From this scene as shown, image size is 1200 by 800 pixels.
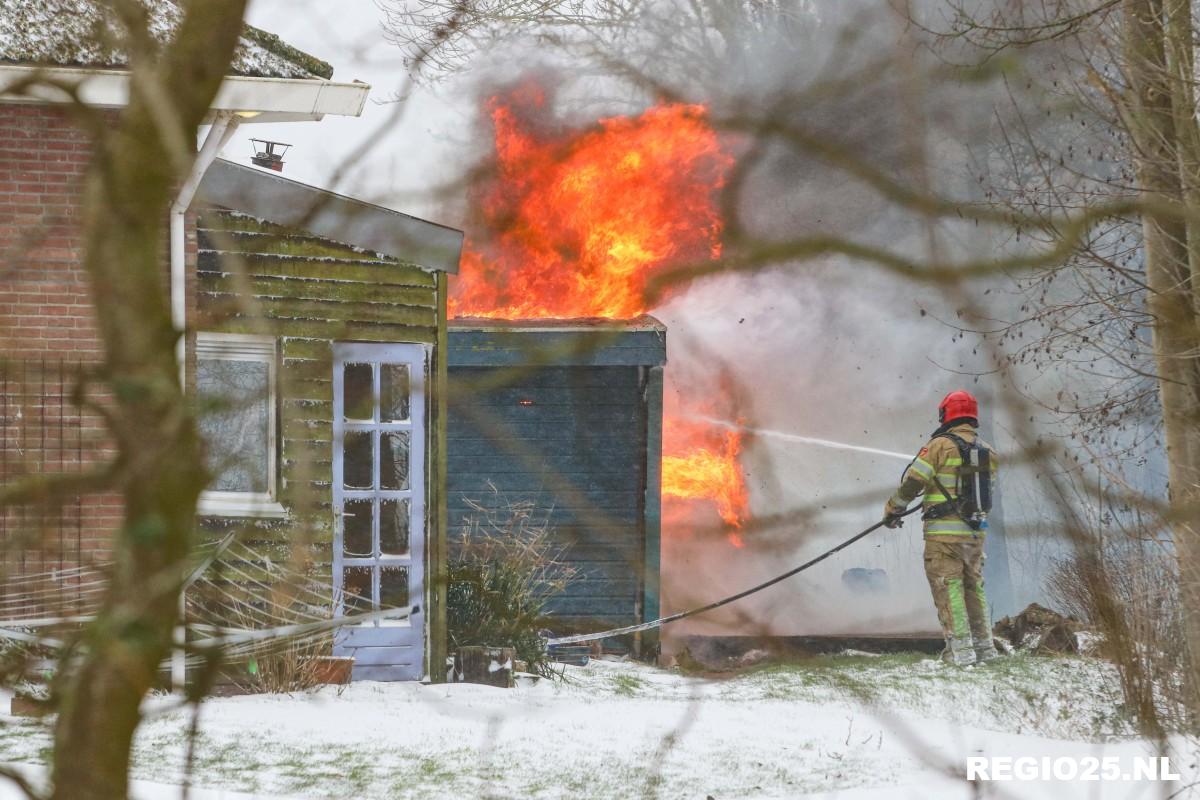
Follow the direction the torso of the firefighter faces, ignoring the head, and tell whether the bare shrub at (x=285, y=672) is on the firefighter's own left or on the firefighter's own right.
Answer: on the firefighter's own left

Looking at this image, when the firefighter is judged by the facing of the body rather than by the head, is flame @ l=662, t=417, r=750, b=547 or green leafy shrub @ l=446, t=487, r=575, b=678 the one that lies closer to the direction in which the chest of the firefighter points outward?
the flame

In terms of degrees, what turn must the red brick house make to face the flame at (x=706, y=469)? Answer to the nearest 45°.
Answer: approximately 135° to its left

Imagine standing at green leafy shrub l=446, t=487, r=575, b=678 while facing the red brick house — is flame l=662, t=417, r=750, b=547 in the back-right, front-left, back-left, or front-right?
back-right

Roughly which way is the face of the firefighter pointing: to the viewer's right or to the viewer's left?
to the viewer's left

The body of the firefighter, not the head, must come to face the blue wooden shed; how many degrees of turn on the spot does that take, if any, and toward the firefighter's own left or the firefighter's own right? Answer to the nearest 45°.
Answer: approximately 45° to the firefighter's own left

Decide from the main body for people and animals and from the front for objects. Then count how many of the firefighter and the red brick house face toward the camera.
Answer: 1

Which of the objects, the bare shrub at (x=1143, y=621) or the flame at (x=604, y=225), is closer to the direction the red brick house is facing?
the bare shrub

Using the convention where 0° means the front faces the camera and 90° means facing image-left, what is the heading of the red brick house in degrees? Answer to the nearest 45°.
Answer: approximately 0°

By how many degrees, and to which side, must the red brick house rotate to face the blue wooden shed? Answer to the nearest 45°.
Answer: approximately 135° to its left

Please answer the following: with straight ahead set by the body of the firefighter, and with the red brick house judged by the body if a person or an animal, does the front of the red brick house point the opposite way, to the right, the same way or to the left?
the opposite way

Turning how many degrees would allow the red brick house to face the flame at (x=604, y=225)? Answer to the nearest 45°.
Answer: approximately 135° to its left
